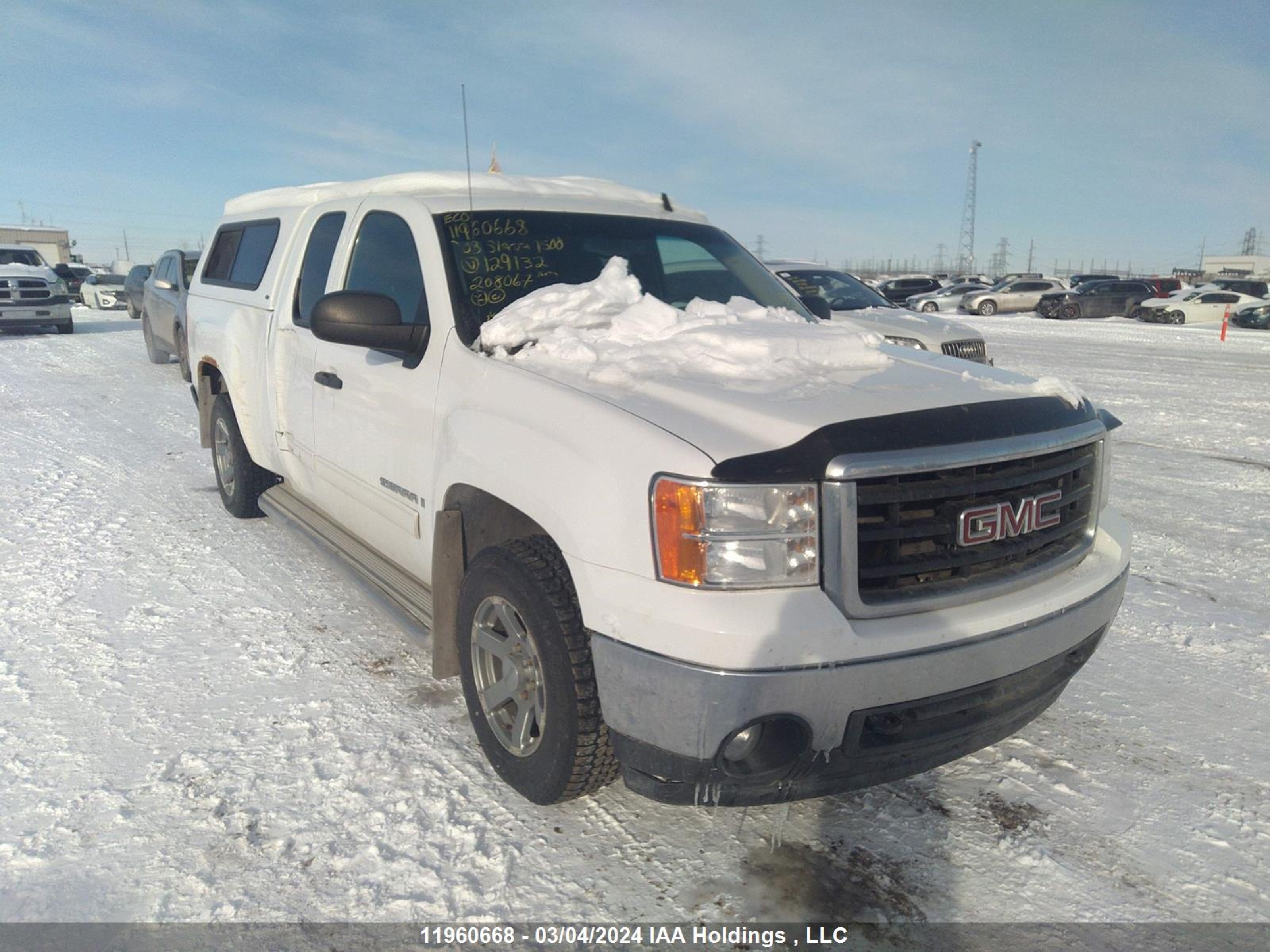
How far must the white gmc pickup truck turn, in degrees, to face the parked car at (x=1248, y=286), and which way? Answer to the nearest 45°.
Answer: approximately 90° to its left

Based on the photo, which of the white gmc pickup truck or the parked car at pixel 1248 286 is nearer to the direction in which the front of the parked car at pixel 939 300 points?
the white gmc pickup truck

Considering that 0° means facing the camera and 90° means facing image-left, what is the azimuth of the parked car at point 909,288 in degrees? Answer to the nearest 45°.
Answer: approximately 45°

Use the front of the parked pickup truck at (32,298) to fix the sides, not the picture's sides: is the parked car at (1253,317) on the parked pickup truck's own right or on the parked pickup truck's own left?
on the parked pickup truck's own left

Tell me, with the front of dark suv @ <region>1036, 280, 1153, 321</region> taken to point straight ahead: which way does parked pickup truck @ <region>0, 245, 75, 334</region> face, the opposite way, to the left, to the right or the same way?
to the left

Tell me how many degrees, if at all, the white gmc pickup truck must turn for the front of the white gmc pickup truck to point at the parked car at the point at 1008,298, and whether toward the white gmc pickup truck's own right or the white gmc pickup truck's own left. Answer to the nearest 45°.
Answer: approximately 135° to the white gmc pickup truck's own left

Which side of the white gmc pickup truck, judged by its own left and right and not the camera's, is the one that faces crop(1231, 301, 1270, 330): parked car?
left

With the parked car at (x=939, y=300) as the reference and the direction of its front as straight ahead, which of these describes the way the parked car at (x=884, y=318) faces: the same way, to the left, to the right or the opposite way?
to the left

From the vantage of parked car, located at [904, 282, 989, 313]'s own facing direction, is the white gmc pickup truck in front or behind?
in front

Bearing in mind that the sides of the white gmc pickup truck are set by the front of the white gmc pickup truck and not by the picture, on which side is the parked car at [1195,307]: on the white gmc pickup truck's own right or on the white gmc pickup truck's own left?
on the white gmc pickup truck's own left

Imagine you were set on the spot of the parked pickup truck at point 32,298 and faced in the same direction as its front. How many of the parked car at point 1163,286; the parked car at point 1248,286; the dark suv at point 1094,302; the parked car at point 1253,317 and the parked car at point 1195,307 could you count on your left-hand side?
5

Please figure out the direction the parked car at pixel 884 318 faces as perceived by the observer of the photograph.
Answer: facing the viewer and to the right of the viewer

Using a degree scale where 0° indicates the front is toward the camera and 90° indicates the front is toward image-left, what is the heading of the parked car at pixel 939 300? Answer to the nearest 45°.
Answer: approximately 45°
